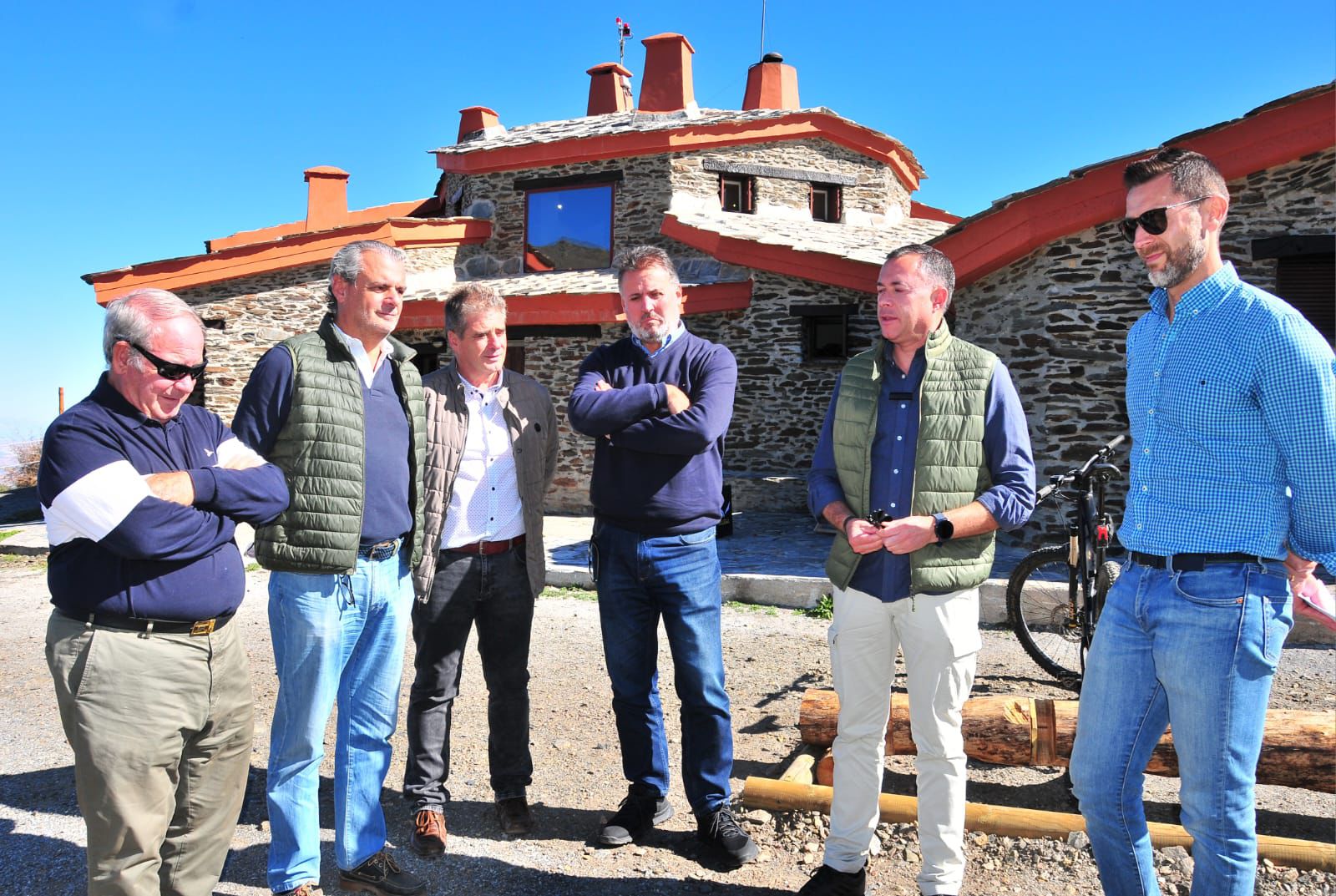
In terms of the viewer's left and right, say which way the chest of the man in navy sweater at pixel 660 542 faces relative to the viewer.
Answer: facing the viewer

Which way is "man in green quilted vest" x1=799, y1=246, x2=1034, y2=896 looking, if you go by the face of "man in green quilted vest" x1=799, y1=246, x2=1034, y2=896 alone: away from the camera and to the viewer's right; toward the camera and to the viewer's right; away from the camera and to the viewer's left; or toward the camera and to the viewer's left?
toward the camera and to the viewer's left

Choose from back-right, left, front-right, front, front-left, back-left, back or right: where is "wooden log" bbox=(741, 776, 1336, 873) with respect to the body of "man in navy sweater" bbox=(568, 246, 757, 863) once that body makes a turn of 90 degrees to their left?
front

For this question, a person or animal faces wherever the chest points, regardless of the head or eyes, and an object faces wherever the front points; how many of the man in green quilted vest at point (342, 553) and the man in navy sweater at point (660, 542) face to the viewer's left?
0

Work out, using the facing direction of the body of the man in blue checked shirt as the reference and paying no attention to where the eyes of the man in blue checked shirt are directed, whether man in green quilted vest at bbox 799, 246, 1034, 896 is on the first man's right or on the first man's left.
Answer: on the first man's right

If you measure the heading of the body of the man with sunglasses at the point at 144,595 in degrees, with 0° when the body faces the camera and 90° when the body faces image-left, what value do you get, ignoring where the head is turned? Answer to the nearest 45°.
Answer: approximately 315°

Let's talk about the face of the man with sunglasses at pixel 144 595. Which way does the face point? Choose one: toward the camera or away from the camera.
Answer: toward the camera

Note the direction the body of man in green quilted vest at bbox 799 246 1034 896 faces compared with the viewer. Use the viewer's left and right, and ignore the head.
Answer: facing the viewer and to the left of the viewer

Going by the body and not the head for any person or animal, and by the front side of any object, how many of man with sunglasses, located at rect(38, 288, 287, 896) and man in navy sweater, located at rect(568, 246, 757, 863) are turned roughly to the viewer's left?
0
